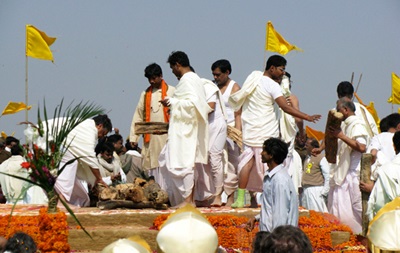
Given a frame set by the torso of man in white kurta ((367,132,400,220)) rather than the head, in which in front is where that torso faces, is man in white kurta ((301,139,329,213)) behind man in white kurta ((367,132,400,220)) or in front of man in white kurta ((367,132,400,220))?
in front

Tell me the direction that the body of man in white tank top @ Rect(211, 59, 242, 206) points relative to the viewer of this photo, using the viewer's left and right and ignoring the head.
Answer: facing the viewer and to the left of the viewer

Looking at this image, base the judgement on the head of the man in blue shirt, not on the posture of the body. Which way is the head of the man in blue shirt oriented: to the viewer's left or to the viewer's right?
to the viewer's left

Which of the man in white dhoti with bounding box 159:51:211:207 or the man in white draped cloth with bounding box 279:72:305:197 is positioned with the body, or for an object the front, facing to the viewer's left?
the man in white dhoti

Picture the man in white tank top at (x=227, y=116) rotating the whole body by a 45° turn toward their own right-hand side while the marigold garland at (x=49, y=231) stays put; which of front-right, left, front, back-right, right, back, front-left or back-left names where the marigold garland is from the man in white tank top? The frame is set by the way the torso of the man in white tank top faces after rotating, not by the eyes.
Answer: front-left

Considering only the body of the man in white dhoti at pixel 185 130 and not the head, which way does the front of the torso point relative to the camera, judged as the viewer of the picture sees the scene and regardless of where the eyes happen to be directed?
to the viewer's left

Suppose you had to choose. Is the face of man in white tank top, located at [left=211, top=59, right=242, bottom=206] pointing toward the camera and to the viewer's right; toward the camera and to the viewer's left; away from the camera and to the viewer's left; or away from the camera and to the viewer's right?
toward the camera and to the viewer's left

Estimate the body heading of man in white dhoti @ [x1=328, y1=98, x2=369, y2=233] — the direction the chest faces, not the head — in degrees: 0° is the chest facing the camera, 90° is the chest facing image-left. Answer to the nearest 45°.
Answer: approximately 90°

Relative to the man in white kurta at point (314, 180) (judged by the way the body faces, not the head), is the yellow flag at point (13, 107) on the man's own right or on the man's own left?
on the man's own right
